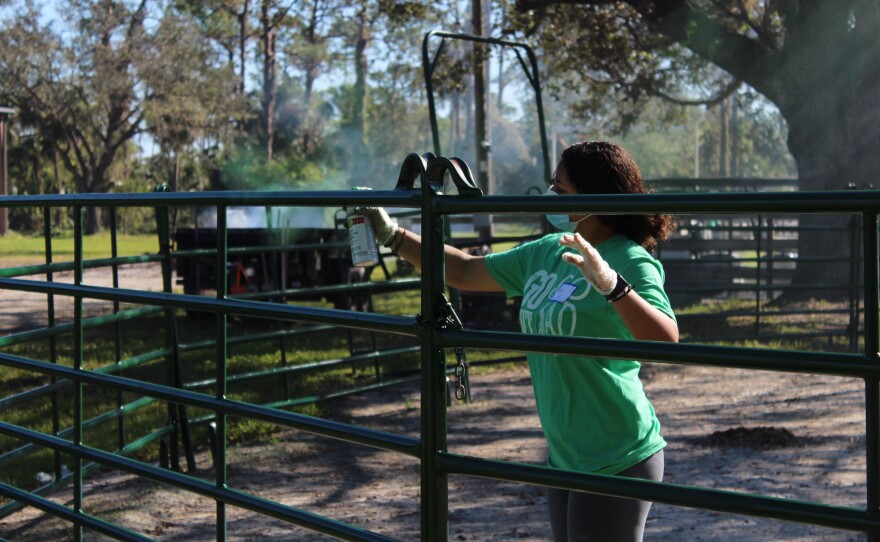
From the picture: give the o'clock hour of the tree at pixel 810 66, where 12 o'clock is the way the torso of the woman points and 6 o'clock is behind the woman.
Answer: The tree is roughly at 5 o'clock from the woman.

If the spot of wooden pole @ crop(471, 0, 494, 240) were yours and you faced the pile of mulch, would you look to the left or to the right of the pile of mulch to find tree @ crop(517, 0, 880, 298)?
left

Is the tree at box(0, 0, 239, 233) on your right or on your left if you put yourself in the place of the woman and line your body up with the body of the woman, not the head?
on your right

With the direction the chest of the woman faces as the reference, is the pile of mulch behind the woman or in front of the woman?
behind

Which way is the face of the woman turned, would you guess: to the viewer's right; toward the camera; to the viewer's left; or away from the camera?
to the viewer's left

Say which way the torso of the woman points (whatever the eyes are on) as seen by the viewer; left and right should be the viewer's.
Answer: facing the viewer and to the left of the viewer
